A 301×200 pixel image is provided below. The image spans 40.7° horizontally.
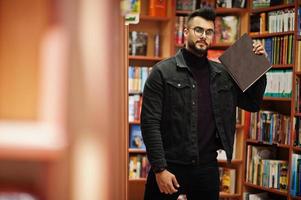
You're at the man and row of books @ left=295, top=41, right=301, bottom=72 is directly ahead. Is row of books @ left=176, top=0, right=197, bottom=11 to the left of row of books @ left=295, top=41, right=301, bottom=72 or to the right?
left

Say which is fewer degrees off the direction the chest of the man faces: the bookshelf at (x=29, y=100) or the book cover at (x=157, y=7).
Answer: the bookshelf

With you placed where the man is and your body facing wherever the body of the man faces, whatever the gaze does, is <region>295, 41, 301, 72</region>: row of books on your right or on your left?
on your left

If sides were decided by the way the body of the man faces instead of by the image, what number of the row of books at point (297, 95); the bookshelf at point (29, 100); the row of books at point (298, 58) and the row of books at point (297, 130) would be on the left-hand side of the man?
3

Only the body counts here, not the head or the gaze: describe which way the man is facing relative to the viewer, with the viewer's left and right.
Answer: facing the viewer and to the right of the viewer

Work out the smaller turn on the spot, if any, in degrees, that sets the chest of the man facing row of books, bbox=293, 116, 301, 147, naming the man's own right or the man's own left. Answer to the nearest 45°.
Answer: approximately 90° to the man's own left

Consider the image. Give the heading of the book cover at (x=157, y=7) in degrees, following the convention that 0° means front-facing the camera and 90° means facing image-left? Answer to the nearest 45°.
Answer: approximately 0°

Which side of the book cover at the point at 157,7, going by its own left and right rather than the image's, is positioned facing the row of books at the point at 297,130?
left

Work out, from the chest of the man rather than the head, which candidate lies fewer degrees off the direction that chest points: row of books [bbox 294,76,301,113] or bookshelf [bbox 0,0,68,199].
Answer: the bookshelf

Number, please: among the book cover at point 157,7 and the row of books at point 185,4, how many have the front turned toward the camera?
2

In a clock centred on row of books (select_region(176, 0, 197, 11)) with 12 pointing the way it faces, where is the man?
The man is roughly at 12 o'clock from the row of books.
